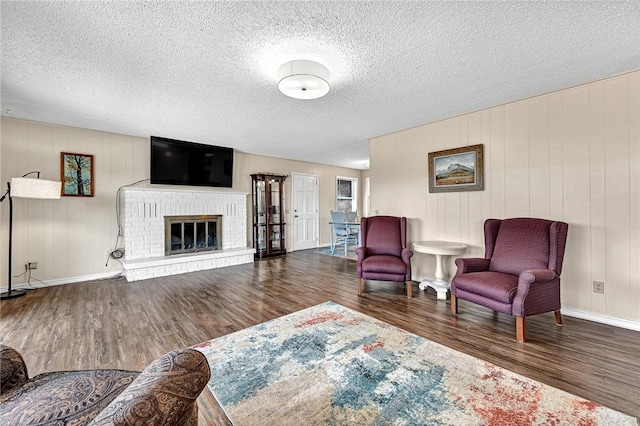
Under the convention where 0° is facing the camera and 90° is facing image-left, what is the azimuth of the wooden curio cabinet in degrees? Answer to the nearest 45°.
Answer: approximately 315°

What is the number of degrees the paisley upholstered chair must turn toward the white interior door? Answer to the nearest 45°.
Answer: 0° — it already faces it

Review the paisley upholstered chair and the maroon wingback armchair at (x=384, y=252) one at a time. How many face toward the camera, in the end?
1

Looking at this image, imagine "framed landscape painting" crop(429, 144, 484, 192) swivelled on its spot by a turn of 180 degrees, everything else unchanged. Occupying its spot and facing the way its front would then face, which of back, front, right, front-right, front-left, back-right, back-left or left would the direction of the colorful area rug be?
back-right

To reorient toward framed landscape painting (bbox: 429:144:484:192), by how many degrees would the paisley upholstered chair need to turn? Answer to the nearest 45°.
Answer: approximately 45° to its right

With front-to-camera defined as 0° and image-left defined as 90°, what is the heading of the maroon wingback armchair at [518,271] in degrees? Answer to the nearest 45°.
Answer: approximately 45°

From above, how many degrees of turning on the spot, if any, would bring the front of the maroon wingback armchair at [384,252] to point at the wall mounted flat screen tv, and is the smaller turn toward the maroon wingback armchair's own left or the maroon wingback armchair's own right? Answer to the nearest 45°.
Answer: approximately 90° to the maroon wingback armchair's own right

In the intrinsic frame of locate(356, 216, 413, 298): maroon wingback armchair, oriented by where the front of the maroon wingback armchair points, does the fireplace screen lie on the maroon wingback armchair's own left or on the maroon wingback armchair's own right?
on the maroon wingback armchair's own right

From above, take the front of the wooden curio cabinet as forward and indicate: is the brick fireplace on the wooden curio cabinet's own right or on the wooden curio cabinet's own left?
on the wooden curio cabinet's own right

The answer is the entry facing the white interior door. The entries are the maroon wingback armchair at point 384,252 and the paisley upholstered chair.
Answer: the paisley upholstered chair

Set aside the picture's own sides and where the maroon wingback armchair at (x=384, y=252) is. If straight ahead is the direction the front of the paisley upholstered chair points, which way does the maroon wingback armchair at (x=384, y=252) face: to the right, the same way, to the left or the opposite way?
the opposite way

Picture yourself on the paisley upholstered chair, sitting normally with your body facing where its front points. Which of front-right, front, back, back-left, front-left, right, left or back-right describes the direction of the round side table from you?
front-right
